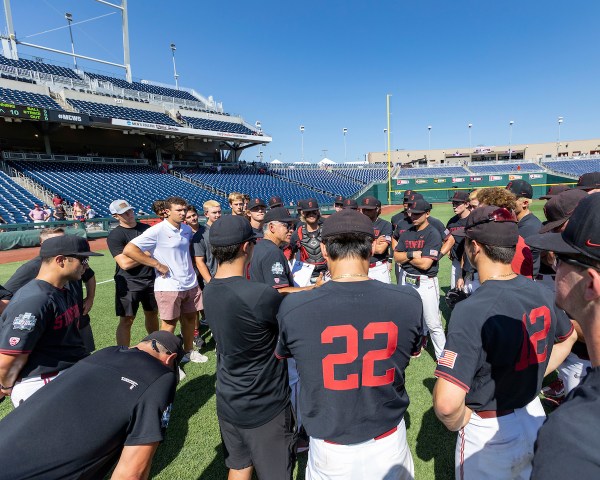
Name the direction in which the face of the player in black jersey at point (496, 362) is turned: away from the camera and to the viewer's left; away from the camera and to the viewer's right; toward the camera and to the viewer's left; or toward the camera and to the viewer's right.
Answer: away from the camera and to the viewer's left

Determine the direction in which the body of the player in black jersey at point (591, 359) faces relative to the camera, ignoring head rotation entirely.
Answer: to the viewer's left

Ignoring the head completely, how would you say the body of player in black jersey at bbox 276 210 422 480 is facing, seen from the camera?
away from the camera

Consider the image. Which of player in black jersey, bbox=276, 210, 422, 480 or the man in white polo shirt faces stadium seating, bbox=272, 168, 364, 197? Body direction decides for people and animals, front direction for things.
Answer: the player in black jersey

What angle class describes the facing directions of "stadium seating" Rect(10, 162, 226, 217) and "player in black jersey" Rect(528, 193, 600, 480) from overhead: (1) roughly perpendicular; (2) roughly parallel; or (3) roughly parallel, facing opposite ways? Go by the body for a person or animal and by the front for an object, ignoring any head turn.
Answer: roughly parallel, facing opposite ways

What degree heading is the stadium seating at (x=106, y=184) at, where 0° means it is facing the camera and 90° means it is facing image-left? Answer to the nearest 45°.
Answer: approximately 315°

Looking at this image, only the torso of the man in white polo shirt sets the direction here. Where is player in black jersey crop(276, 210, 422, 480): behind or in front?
in front

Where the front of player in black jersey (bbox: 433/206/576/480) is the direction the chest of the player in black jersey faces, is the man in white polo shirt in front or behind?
in front

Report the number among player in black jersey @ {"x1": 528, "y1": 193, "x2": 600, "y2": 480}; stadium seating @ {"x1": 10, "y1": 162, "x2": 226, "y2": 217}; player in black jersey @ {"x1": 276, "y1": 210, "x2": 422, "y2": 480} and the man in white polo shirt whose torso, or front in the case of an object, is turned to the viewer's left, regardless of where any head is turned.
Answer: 1

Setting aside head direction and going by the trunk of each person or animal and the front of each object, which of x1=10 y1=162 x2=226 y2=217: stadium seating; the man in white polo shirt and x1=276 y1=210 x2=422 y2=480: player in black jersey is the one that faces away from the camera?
the player in black jersey

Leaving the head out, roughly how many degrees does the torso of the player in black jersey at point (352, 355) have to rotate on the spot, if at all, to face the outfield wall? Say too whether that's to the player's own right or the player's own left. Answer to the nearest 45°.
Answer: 0° — they already face it

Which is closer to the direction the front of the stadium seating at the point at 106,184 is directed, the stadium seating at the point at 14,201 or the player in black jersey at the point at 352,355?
the player in black jersey

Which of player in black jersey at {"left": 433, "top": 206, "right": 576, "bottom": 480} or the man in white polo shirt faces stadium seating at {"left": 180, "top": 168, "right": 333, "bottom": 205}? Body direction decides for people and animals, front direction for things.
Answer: the player in black jersey

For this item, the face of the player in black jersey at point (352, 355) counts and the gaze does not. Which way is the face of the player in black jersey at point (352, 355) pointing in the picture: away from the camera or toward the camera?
away from the camera
